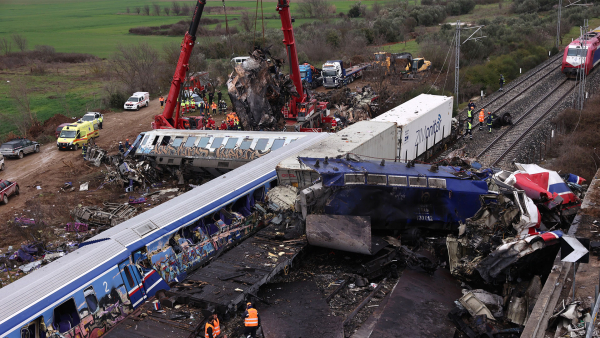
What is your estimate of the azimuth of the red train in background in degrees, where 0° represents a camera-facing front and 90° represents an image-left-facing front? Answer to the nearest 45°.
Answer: approximately 45°

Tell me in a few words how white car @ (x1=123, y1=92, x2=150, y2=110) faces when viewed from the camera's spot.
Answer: facing the viewer and to the left of the viewer

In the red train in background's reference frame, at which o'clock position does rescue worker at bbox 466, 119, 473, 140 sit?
The rescue worker is roughly at 11 o'clock from the red train in background.

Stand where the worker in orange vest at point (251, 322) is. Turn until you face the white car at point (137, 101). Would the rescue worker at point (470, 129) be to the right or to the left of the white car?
right

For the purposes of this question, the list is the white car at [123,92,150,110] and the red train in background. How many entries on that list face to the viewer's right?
0

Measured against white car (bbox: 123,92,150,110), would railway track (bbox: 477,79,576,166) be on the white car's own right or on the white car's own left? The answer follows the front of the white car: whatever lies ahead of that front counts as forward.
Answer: on the white car's own left

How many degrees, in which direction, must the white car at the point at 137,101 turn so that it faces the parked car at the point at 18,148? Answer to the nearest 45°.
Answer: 0° — it already faces it

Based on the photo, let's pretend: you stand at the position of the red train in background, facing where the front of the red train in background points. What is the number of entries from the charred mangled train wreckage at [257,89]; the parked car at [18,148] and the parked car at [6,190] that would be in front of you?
3

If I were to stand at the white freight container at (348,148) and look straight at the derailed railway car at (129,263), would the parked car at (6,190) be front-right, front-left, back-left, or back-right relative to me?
front-right
